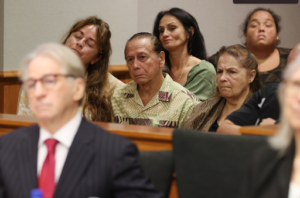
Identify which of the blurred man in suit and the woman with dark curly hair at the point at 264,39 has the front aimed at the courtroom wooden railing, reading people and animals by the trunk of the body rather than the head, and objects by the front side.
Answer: the woman with dark curly hair

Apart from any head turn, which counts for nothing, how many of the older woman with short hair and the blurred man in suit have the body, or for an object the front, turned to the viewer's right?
0

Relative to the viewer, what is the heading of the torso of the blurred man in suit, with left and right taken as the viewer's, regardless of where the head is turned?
facing the viewer and to the left of the viewer

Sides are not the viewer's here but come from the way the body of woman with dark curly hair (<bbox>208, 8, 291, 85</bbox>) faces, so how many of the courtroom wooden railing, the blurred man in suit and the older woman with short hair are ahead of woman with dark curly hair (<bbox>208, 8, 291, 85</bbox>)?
3

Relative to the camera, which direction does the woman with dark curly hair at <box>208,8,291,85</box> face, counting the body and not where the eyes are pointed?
toward the camera

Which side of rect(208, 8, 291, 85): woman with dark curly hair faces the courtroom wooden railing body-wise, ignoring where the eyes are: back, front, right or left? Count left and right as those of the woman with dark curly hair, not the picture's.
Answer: front

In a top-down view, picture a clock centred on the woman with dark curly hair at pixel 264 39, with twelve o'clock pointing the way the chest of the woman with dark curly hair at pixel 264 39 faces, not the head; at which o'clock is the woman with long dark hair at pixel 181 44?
the woman with long dark hair at pixel 181 44 is roughly at 2 o'clock from the woman with dark curly hair at pixel 264 39.

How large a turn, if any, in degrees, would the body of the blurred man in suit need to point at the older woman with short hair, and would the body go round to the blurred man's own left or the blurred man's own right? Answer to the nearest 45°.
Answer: approximately 180°

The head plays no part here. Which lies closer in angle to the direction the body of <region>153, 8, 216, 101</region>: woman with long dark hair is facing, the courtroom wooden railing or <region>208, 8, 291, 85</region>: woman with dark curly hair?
the courtroom wooden railing

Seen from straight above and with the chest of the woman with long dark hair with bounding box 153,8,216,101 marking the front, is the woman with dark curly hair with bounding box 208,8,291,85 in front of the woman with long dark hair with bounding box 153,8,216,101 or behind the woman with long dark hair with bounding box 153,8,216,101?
behind
